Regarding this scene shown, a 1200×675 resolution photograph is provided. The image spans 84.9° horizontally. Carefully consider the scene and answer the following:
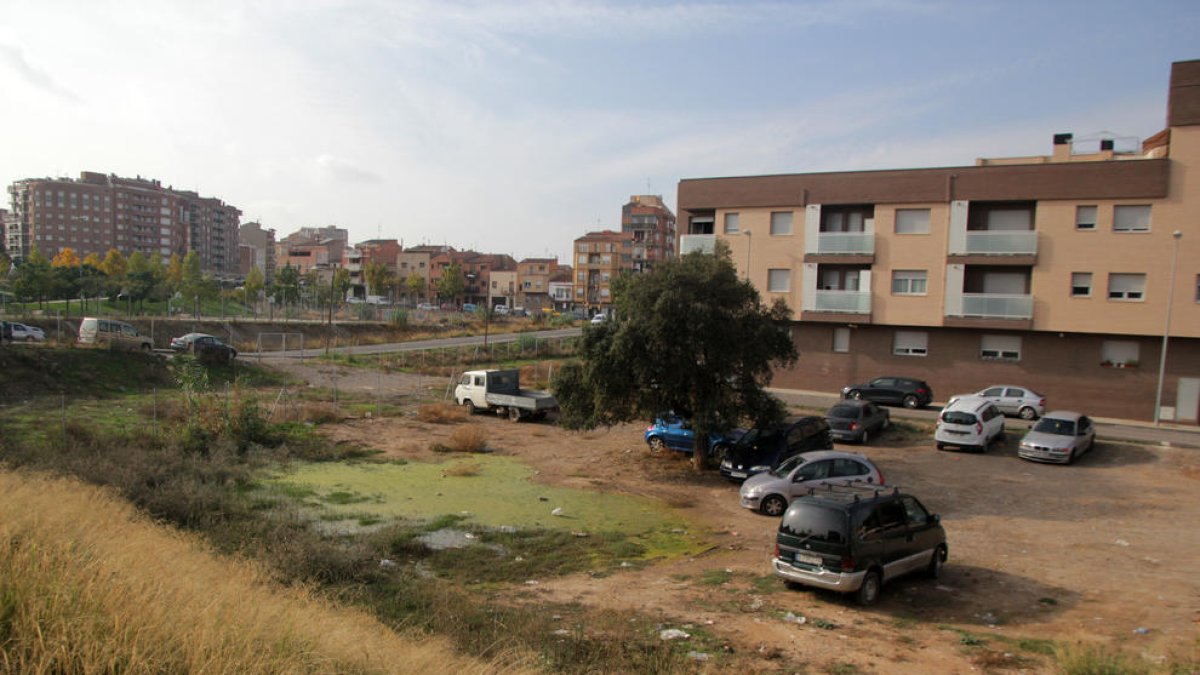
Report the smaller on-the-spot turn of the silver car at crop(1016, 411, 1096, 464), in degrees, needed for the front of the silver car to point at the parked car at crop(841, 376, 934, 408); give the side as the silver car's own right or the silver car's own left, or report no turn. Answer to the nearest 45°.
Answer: approximately 90° to the silver car's own right

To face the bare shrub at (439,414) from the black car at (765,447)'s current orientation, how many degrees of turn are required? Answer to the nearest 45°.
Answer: approximately 90° to its right

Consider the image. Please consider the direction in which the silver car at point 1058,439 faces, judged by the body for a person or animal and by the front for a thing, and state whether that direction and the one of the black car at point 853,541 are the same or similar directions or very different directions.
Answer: very different directions

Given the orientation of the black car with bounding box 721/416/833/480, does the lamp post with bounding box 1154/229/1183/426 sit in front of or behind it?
behind

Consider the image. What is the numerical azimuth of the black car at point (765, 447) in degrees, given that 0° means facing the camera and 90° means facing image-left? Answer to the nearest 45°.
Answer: approximately 45°

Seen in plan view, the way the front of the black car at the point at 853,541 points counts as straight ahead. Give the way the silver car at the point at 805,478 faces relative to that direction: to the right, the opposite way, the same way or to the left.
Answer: the opposite way

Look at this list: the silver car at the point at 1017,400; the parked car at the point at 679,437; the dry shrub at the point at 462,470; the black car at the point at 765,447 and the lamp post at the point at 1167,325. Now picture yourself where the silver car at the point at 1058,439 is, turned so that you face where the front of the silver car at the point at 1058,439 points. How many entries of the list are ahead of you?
3

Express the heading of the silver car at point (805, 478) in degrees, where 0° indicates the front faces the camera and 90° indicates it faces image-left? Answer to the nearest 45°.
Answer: approximately 45°

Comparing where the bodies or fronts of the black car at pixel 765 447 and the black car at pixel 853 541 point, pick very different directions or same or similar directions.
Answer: very different directions

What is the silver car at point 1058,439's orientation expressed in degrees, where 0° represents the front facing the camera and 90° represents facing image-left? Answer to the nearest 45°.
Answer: approximately 45°

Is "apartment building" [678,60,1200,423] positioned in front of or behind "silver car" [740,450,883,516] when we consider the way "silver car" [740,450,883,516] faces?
behind
